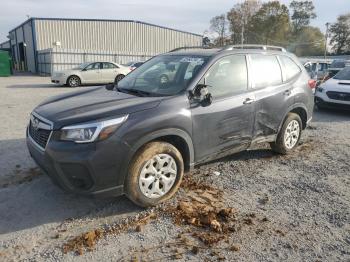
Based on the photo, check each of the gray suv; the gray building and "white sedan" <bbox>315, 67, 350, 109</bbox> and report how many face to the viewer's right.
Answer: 0

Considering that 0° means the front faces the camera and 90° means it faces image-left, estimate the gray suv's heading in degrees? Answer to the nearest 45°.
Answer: approximately 45°

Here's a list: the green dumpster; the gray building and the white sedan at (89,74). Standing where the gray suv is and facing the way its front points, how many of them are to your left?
0

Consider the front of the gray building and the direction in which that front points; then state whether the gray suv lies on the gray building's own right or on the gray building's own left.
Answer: on the gray building's own left

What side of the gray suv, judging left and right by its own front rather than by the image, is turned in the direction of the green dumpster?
right

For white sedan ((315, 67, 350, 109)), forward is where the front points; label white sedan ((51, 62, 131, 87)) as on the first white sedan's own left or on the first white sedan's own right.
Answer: on the first white sedan's own right

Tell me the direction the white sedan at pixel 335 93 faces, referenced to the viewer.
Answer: facing the viewer and to the left of the viewer

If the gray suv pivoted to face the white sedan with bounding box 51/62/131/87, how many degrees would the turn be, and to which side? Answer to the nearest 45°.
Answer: approximately 135° to its right

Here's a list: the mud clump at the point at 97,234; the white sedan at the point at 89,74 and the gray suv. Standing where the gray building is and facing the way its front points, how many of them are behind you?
0

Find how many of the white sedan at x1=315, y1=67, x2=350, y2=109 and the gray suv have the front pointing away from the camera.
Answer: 0

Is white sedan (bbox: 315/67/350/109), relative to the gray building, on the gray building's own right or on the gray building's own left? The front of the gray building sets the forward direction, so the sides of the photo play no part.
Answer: on the gray building's own left

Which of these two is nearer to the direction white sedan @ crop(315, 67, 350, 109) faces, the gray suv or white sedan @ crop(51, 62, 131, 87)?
the gray suv

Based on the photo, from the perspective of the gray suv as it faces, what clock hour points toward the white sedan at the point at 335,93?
The white sedan is roughly at 6 o'clock from the gray suv.

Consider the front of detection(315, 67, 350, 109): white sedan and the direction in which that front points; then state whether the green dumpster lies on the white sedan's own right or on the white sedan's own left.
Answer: on the white sedan's own right
